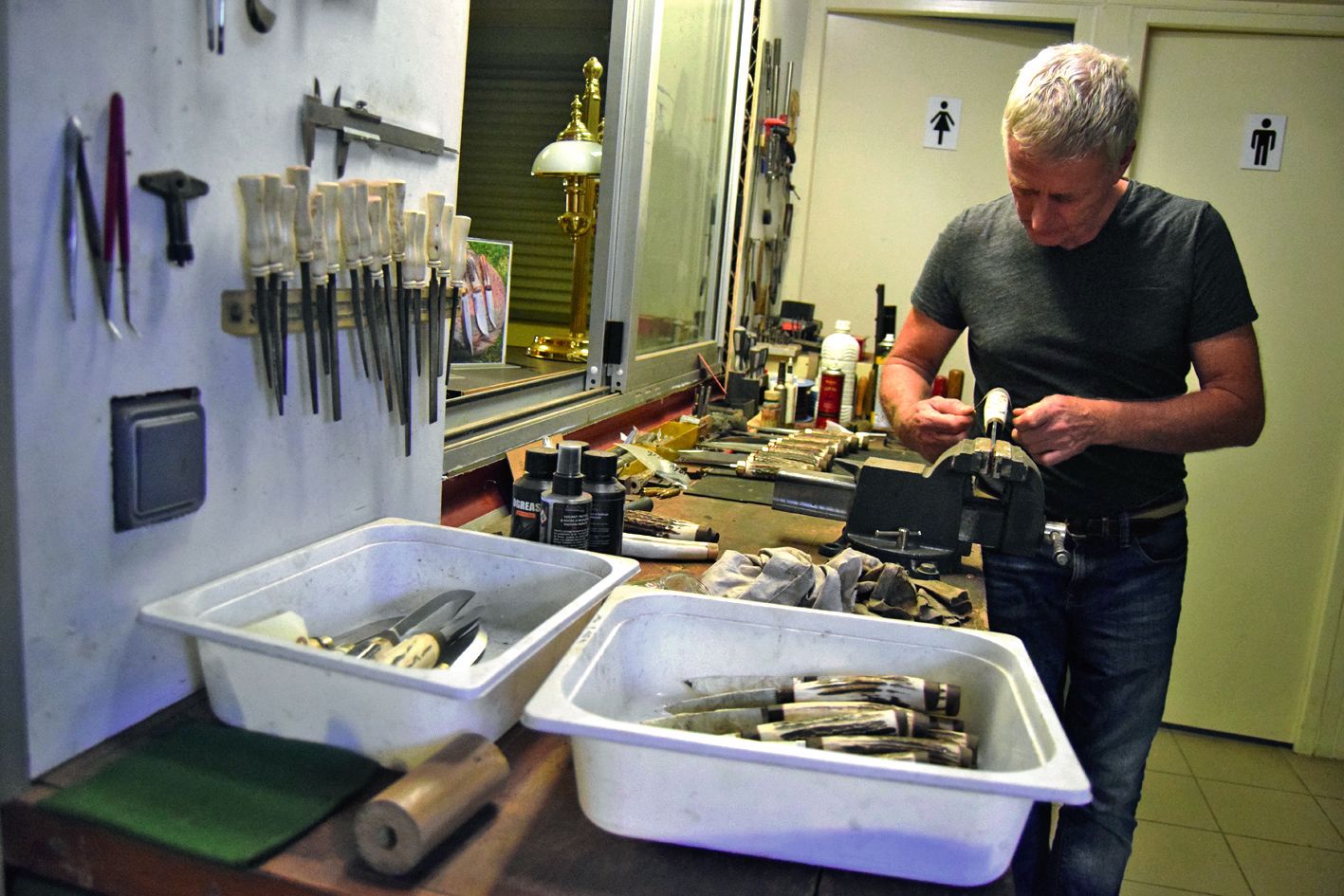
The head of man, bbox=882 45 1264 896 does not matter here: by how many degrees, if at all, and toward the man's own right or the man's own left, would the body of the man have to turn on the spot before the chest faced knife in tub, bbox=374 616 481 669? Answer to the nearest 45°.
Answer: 0° — they already face it

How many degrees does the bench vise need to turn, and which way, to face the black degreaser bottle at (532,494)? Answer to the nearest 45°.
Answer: approximately 135° to its right

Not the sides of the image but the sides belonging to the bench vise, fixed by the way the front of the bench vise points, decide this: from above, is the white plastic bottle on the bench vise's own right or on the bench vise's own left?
on the bench vise's own left

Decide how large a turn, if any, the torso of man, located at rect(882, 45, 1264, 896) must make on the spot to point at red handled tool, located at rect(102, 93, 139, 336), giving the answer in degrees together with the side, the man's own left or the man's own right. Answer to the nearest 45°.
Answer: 0° — they already face it

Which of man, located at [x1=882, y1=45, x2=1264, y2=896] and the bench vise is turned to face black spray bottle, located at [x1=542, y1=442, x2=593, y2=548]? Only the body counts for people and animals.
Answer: the man

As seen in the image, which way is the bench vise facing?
to the viewer's right

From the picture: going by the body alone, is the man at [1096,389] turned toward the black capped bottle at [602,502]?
yes

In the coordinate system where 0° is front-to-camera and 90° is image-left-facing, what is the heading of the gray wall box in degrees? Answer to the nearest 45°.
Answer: approximately 315°

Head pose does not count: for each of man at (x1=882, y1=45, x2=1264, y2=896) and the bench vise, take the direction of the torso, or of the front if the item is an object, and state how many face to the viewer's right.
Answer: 1

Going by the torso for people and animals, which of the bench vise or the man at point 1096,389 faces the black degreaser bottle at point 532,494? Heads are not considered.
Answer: the man
